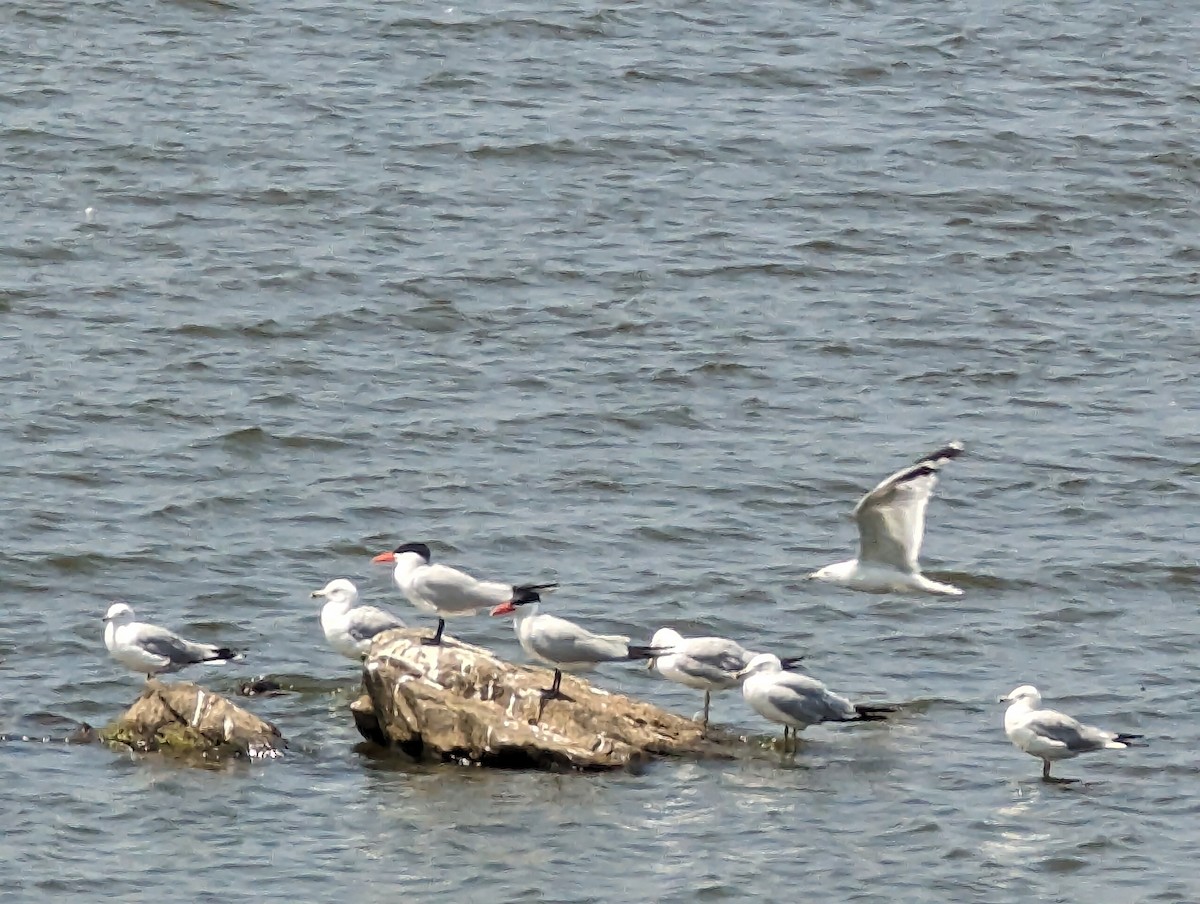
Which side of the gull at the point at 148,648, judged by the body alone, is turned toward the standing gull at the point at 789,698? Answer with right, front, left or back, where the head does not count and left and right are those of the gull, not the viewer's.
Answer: back

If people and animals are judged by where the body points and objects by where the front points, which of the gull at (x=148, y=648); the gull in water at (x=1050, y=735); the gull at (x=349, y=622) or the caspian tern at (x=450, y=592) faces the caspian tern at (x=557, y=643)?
the gull in water

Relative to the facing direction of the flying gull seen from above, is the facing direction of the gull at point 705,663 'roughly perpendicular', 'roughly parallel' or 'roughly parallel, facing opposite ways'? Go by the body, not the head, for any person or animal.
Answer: roughly parallel

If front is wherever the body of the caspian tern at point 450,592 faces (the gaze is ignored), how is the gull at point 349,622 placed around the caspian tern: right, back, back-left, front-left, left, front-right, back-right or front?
front-right

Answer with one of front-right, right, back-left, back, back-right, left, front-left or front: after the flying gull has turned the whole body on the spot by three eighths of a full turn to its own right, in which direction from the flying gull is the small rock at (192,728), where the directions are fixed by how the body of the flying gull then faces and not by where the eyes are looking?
back

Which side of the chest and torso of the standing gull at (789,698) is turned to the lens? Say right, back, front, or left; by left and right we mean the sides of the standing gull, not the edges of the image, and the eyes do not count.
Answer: left

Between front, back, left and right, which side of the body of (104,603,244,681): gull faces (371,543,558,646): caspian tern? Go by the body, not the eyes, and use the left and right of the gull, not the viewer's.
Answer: back

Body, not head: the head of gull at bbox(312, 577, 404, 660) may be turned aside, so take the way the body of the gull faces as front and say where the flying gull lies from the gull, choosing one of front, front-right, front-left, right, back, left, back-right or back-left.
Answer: back

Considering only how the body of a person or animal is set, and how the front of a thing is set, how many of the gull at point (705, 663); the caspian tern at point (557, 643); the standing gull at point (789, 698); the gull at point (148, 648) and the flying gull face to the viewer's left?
5

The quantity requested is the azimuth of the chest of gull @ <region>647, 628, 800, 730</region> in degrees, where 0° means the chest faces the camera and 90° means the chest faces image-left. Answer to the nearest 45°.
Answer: approximately 90°

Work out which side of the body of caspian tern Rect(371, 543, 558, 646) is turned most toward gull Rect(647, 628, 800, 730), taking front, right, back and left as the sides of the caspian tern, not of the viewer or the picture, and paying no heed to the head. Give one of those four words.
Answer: back

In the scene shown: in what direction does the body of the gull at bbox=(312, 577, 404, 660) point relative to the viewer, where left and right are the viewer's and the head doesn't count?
facing to the left of the viewer

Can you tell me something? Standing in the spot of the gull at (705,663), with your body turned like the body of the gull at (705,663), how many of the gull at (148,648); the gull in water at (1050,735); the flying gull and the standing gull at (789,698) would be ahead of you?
1

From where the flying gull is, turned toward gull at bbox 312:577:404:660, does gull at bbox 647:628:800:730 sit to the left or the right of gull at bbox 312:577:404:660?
left

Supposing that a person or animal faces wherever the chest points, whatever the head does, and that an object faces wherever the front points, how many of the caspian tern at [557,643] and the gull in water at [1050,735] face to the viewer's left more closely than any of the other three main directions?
2

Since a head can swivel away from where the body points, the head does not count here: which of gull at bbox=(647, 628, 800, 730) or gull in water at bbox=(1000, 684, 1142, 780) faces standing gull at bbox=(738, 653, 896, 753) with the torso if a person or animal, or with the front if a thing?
the gull in water

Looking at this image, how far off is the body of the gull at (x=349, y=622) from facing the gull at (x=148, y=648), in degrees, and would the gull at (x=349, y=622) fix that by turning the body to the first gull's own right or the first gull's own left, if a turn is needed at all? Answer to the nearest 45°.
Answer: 0° — it already faces it

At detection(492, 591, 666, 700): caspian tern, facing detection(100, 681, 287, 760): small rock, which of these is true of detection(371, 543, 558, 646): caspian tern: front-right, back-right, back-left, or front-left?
front-right

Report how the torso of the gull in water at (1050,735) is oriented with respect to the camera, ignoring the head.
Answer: to the viewer's left

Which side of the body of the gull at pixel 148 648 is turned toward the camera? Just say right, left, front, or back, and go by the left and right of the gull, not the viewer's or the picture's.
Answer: left
